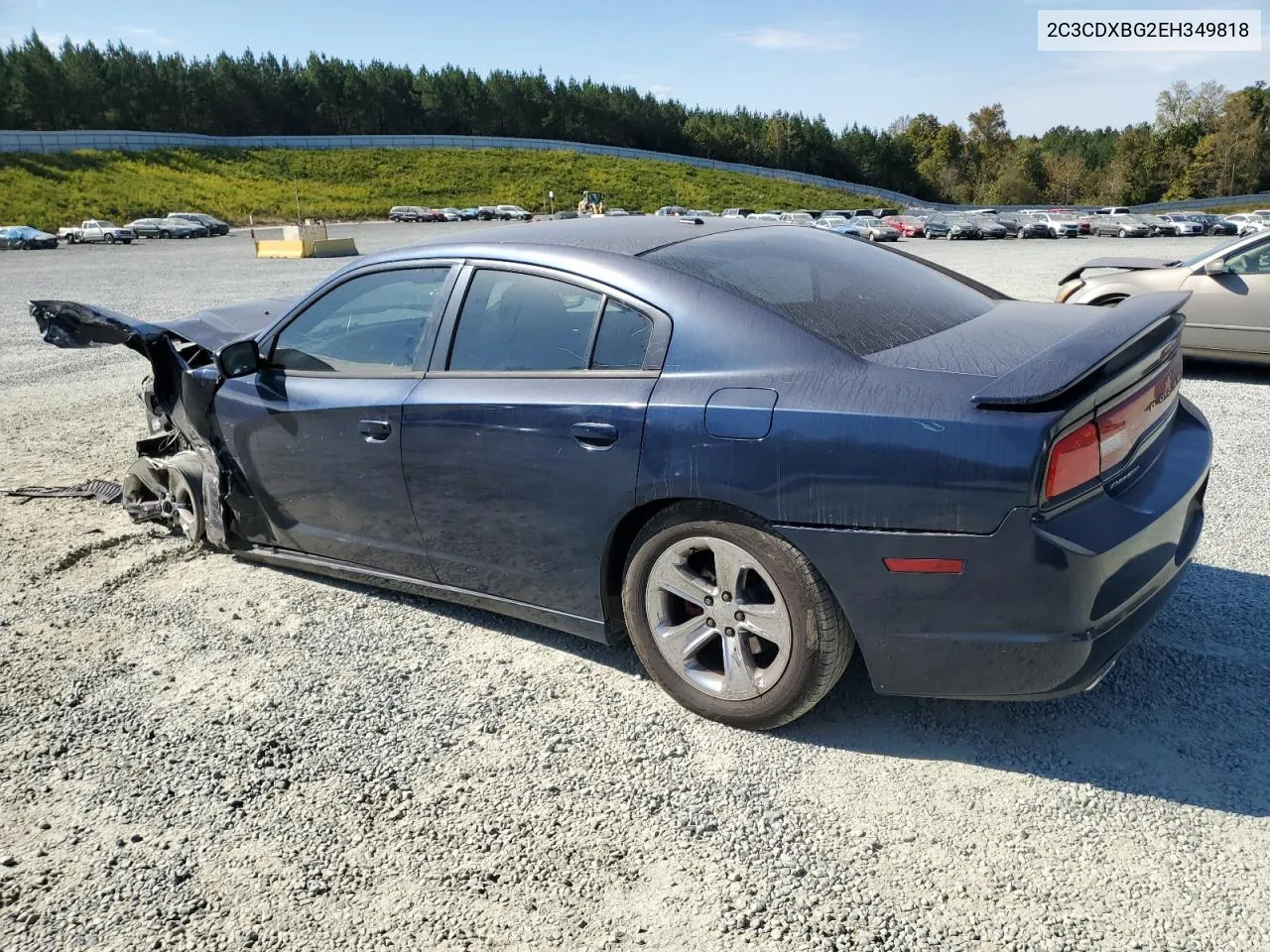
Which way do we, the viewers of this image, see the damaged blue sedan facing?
facing away from the viewer and to the left of the viewer

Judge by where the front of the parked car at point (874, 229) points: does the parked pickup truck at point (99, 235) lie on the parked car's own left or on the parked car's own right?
on the parked car's own right

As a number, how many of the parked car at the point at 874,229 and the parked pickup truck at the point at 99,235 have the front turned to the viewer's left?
0

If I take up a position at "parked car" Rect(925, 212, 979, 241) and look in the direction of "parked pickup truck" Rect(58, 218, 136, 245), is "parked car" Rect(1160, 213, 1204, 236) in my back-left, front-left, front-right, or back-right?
back-right

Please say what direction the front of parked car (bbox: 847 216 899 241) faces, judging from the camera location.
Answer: facing the viewer and to the right of the viewer

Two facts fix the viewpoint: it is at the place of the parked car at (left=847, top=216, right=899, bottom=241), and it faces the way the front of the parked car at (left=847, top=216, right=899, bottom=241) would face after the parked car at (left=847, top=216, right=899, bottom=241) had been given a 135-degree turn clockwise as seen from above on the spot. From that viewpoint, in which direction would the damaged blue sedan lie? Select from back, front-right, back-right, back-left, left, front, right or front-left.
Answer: left

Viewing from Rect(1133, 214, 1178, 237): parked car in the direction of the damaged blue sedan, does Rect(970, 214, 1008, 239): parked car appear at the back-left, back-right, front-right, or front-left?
front-right

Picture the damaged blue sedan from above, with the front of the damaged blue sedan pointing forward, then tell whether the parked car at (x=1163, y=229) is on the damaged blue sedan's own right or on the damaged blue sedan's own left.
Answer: on the damaged blue sedan's own right

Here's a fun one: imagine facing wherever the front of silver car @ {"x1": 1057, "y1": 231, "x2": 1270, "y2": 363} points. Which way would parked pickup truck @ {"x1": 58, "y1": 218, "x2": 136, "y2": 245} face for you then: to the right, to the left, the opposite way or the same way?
the opposite way
